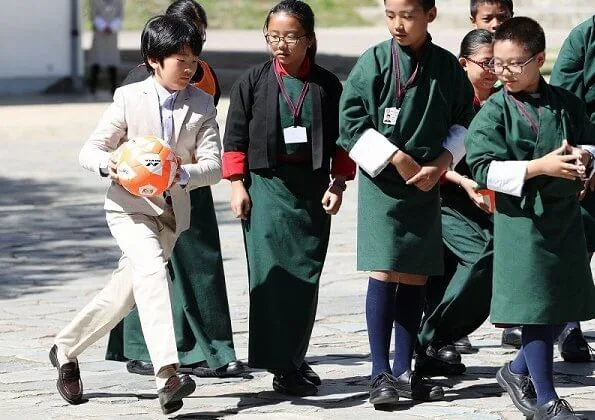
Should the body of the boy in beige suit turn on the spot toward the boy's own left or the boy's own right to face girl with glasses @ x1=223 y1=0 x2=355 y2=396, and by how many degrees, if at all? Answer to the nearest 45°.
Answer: approximately 45° to the boy's own left

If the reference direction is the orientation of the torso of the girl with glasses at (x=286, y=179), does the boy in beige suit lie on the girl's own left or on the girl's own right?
on the girl's own right

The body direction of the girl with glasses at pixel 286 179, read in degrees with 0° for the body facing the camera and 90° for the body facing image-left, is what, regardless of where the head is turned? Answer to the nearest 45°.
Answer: approximately 0°

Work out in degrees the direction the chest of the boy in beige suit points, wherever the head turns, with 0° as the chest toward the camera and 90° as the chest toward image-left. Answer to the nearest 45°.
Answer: approximately 315°
